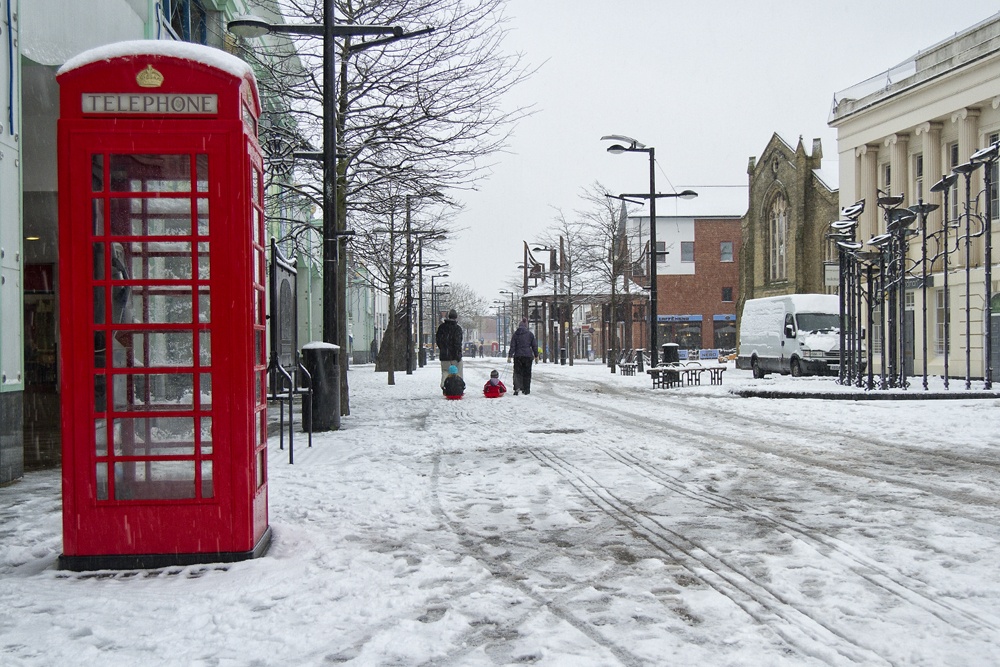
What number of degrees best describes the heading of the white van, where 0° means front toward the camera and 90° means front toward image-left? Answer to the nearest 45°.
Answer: approximately 315°

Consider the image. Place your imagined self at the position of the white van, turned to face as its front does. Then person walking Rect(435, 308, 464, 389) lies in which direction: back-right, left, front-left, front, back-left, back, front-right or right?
right

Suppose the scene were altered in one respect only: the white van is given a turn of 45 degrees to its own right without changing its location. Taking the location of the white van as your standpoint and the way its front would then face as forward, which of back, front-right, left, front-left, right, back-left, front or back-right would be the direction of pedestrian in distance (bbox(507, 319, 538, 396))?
front-right

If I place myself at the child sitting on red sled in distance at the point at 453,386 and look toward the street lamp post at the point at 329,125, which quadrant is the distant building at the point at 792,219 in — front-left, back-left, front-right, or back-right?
back-left

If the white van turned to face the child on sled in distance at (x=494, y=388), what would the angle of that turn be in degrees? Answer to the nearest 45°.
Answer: approximately 90° to its right

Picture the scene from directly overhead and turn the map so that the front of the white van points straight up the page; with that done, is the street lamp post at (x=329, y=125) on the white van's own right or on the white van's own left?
on the white van's own right

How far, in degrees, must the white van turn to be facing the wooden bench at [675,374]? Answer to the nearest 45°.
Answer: approximately 90° to its right

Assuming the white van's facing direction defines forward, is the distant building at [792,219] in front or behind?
behind

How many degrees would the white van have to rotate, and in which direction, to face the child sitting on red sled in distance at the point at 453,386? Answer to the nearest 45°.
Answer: approximately 90° to its right
